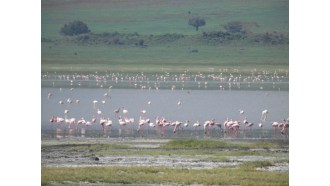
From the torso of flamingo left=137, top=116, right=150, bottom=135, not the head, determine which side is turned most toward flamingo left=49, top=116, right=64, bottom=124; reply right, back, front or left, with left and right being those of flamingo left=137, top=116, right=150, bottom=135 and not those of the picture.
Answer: front

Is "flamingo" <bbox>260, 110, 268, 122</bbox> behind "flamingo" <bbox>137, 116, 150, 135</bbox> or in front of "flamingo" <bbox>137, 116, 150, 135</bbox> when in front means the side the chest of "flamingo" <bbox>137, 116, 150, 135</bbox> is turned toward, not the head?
behind

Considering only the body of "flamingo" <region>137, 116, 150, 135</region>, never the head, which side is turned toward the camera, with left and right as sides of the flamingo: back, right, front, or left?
left

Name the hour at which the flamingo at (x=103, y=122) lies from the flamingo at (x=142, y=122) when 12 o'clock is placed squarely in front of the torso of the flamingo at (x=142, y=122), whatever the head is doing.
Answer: the flamingo at (x=103, y=122) is roughly at 12 o'clock from the flamingo at (x=142, y=122).
